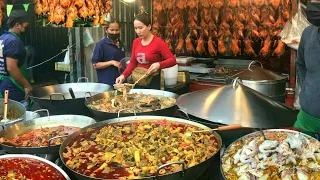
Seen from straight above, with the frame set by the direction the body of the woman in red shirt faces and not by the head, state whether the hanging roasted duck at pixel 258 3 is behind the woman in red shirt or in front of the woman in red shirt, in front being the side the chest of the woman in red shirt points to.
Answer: behind

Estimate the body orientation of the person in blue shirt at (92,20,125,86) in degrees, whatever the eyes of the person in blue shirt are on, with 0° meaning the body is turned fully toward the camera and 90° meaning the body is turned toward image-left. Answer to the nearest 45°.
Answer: approximately 315°

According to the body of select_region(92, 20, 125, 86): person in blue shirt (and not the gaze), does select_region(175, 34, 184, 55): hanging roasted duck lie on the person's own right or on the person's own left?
on the person's own left

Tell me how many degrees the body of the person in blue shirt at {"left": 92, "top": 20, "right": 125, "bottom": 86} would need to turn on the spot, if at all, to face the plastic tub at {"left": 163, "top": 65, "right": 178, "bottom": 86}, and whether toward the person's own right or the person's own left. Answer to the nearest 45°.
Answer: approximately 45° to the person's own left

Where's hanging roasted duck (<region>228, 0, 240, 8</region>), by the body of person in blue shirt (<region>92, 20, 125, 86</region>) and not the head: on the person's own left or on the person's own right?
on the person's own left

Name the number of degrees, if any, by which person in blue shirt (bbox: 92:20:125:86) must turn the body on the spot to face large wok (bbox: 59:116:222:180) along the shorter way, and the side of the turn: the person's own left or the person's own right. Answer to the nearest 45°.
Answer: approximately 45° to the person's own right

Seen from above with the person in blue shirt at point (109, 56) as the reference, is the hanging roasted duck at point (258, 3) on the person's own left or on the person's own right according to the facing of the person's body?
on the person's own left

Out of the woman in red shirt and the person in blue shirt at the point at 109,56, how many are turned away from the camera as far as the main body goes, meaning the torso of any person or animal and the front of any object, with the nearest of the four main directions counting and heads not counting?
0

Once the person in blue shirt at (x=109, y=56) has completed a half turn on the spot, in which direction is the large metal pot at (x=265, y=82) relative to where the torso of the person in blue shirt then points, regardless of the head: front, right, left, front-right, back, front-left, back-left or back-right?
back

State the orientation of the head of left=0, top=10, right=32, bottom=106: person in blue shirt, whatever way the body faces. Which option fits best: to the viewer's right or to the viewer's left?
to the viewer's right

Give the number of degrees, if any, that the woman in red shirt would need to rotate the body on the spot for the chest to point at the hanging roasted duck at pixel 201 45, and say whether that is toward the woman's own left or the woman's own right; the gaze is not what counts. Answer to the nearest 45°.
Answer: approximately 180°

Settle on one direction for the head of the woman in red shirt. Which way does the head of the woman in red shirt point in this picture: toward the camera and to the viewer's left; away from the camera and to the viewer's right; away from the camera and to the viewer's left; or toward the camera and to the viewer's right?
toward the camera and to the viewer's left

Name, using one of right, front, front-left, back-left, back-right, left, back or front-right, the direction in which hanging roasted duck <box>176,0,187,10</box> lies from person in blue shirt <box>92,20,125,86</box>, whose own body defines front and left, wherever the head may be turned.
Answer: left
